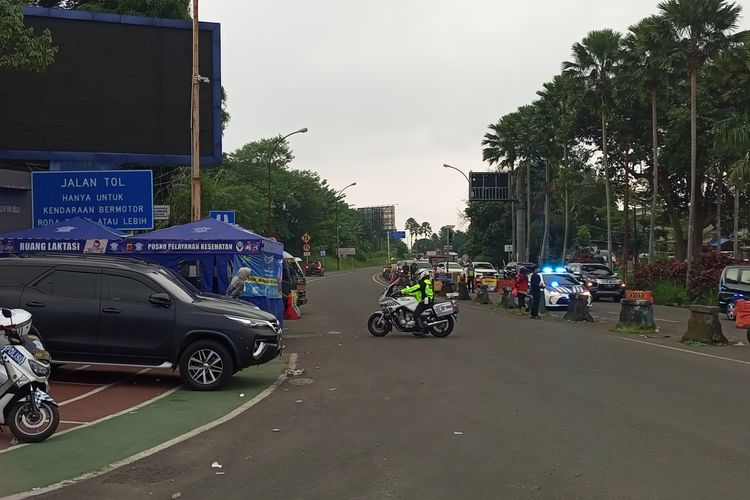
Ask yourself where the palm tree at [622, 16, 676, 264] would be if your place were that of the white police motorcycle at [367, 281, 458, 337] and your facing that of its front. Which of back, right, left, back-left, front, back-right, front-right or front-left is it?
back-right

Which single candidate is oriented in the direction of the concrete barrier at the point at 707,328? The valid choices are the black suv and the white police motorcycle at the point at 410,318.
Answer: the black suv

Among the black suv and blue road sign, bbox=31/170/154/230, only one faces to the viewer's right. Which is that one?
the black suv

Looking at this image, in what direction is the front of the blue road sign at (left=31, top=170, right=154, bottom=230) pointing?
toward the camera

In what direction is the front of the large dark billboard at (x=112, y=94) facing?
toward the camera

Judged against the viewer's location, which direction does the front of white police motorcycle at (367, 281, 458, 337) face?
facing to the left of the viewer

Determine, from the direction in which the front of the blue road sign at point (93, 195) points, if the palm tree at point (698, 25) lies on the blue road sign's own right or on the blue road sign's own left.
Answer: on the blue road sign's own left

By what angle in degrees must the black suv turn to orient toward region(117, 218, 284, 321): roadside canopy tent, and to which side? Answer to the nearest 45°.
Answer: approximately 90° to its left

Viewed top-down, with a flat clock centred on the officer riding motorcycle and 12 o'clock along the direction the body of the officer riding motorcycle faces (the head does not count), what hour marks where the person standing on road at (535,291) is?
The person standing on road is roughly at 4 o'clock from the officer riding motorcycle.

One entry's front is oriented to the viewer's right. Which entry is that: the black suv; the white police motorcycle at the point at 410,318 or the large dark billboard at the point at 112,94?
the black suv

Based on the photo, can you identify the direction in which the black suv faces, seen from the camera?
facing to the right of the viewer

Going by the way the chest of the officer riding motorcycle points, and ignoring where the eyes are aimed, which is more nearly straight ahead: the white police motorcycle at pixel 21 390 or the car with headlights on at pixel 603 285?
the white police motorcycle

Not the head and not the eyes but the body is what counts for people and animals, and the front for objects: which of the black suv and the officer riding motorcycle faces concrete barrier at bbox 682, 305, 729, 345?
the black suv
